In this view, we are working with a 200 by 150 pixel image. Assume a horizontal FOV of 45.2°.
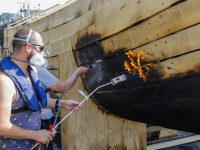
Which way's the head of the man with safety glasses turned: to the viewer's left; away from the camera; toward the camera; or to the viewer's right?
to the viewer's right
